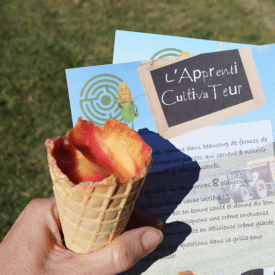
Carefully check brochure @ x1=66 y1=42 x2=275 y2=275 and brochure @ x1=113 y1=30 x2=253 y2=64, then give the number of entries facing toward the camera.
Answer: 2

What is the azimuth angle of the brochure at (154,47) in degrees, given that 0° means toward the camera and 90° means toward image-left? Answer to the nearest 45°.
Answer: approximately 0°

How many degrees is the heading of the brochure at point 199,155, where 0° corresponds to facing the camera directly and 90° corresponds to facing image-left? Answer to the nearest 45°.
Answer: approximately 0°
